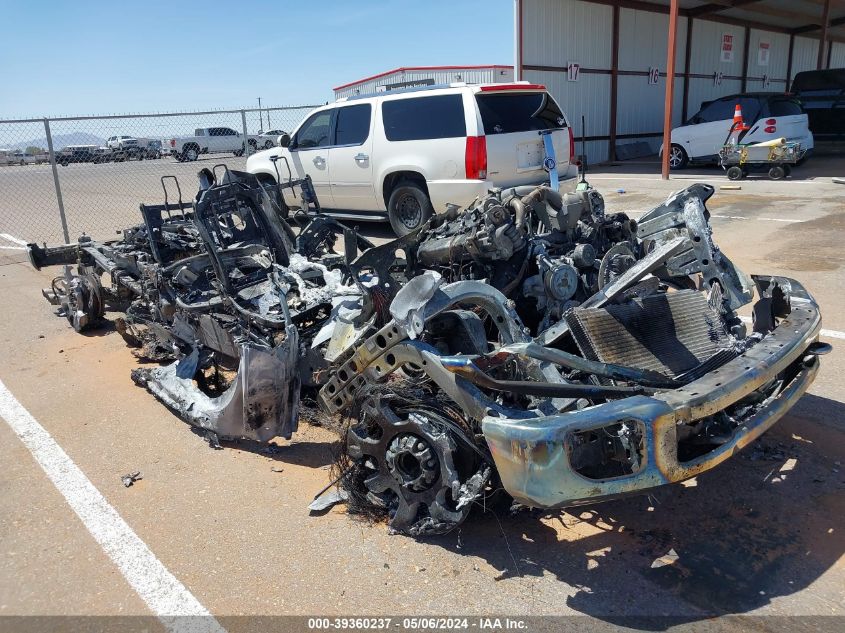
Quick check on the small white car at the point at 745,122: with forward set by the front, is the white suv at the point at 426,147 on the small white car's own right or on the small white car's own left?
on the small white car's own left

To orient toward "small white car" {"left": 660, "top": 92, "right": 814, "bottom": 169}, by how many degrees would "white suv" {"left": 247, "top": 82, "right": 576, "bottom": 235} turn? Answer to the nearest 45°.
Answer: approximately 90° to its right

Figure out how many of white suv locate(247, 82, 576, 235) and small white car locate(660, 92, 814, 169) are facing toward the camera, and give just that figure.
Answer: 0

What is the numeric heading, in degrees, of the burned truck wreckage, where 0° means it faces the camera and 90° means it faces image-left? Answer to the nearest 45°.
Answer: approximately 315°

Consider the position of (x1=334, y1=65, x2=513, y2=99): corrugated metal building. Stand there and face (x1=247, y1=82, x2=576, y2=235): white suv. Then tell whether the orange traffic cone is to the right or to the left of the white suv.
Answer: left

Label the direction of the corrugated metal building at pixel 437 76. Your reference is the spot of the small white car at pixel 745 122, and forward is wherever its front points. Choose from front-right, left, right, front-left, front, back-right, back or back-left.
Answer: front

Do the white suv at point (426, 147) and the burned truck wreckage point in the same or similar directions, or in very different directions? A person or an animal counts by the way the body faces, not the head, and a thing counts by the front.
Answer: very different directions

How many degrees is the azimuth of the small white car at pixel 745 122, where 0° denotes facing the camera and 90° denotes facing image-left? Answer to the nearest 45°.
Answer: approximately 135°

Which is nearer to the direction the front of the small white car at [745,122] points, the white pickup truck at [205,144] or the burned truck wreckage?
the white pickup truck

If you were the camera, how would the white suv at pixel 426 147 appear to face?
facing away from the viewer and to the left of the viewer

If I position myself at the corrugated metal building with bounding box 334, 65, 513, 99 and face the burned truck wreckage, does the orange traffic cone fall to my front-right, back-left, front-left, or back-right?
front-left

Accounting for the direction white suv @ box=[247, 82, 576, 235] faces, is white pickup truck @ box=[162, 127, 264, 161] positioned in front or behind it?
in front

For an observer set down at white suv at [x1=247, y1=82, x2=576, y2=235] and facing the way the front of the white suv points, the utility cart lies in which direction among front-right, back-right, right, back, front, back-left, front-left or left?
right

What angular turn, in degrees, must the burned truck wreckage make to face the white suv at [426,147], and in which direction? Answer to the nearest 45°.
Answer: approximately 135° to its left

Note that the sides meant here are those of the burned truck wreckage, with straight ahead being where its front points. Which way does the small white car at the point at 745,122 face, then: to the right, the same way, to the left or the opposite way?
the opposite way
